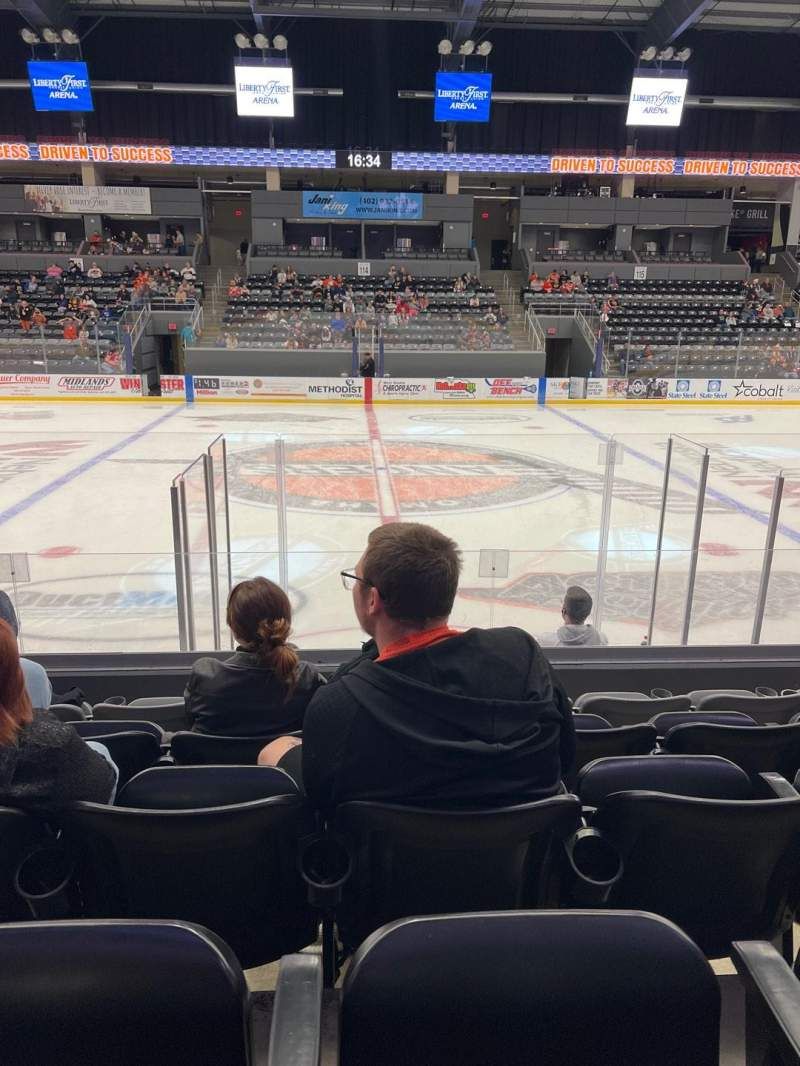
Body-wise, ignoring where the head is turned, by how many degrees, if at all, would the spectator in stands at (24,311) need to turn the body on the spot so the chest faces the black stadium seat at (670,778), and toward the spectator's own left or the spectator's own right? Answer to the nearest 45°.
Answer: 0° — they already face it

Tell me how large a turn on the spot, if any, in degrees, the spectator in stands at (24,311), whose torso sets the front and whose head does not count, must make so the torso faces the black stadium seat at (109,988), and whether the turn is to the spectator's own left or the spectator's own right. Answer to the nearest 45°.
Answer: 0° — they already face it

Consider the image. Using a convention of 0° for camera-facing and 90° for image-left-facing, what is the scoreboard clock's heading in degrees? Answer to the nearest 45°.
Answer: approximately 0°

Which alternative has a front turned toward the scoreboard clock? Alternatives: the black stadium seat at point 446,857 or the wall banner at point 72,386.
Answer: the black stadium seat

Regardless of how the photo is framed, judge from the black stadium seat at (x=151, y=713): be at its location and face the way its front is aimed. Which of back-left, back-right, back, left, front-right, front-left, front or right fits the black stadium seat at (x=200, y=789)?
back

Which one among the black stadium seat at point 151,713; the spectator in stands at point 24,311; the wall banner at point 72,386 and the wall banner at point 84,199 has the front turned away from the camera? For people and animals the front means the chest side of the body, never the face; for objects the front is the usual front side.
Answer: the black stadium seat

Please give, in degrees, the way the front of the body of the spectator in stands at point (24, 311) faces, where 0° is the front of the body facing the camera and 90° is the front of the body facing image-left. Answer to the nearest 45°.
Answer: approximately 0°

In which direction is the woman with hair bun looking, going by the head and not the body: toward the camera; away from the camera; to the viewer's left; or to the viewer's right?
away from the camera

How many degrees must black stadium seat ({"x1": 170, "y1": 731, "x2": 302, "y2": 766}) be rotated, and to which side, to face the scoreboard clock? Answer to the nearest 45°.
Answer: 0° — it already faces it

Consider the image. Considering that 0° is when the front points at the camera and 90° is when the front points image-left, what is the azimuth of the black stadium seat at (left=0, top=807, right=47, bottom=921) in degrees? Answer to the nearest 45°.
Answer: approximately 180°

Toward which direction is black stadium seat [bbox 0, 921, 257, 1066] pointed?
away from the camera

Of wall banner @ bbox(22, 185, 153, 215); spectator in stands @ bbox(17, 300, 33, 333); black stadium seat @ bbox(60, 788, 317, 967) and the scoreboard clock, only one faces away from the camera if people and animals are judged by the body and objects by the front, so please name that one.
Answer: the black stadium seat

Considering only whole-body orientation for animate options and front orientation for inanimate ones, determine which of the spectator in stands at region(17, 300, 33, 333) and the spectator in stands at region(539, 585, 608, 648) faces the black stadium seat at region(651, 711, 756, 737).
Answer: the spectator in stands at region(17, 300, 33, 333)

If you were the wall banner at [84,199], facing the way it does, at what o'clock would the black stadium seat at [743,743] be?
The black stadium seat is roughly at 12 o'clock from the wall banner.

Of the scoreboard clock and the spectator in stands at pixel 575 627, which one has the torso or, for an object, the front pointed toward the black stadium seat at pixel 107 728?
the scoreboard clock

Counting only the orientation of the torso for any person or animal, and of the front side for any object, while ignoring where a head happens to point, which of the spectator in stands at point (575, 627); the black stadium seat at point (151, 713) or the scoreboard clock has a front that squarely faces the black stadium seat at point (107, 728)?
the scoreboard clock

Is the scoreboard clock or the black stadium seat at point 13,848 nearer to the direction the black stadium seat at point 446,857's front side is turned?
the scoreboard clock

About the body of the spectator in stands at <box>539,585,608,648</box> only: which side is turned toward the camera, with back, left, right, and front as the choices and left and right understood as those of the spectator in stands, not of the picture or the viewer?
back
